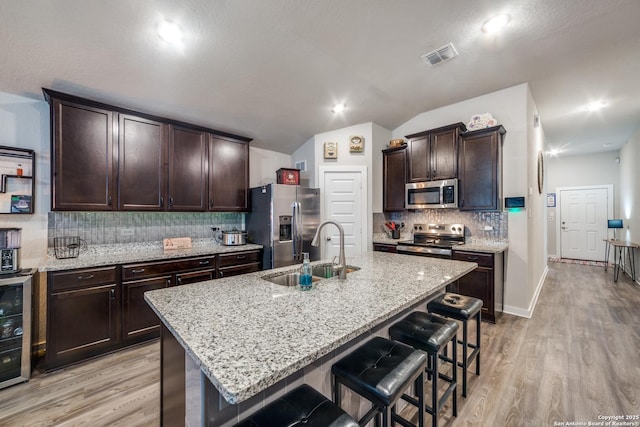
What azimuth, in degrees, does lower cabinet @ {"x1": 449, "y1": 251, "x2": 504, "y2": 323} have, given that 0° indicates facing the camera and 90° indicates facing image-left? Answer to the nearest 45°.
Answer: approximately 0°

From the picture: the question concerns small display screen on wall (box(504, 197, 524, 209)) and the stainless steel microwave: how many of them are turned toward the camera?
2

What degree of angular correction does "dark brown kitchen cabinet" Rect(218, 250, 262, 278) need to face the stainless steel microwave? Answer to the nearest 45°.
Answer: approximately 45° to its left

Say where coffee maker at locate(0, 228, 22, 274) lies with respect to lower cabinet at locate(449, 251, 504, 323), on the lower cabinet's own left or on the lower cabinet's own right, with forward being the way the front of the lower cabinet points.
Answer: on the lower cabinet's own right

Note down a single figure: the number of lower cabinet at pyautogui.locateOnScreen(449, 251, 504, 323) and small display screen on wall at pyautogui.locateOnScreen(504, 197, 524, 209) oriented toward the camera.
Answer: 2

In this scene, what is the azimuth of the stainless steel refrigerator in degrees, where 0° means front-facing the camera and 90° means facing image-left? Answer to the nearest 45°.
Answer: approximately 315°

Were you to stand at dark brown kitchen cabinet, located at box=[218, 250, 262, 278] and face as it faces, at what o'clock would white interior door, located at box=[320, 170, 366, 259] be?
The white interior door is roughly at 10 o'clock from the dark brown kitchen cabinet.

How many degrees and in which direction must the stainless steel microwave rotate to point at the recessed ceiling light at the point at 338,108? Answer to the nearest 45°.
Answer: approximately 45° to its right

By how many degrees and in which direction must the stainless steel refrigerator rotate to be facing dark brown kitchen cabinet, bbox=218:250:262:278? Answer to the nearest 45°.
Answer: approximately 135° to its right

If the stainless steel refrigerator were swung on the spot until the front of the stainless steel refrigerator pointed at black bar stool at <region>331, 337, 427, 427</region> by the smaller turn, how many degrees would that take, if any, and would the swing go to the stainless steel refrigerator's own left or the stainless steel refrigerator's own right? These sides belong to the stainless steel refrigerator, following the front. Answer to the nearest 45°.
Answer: approximately 45° to the stainless steel refrigerator's own right

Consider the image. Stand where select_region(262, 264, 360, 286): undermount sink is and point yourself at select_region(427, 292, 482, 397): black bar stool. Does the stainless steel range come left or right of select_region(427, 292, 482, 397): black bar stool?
left

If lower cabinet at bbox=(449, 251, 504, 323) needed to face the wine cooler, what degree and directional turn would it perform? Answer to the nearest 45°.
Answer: approximately 45° to its right

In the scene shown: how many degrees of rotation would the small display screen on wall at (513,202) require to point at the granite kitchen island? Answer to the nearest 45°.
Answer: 0° — it already faces it

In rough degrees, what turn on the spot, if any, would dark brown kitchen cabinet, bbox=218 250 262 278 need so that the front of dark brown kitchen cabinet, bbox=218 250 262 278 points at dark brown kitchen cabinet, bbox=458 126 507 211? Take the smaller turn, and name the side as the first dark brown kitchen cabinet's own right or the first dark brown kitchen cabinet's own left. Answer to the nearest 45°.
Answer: approximately 45° to the first dark brown kitchen cabinet's own left
